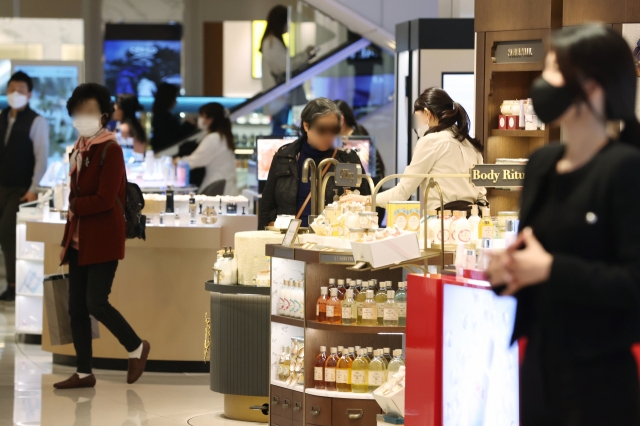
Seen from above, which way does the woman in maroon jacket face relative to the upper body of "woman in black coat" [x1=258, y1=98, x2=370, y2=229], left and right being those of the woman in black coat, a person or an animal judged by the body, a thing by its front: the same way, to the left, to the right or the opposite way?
to the right

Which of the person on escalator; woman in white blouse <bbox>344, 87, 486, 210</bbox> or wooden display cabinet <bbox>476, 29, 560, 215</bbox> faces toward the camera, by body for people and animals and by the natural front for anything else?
the wooden display cabinet

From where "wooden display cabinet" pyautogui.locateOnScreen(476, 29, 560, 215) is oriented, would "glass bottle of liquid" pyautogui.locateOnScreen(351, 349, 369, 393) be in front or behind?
in front

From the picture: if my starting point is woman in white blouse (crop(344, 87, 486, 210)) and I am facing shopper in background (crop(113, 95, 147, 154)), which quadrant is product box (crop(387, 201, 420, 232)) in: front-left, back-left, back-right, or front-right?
back-left

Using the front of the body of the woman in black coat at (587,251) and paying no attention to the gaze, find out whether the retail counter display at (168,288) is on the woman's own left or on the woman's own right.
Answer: on the woman's own right

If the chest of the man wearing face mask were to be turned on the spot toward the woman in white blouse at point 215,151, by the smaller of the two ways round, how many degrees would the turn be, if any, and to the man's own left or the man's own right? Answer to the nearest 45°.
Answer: approximately 135° to the man's own left

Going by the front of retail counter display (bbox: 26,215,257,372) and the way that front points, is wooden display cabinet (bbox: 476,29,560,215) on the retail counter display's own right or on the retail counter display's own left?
on the retail counter display's own left

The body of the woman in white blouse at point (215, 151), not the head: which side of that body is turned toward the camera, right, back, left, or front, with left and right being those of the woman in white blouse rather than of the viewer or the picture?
left

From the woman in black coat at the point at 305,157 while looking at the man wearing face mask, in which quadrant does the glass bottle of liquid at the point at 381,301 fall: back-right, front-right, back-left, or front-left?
back-left

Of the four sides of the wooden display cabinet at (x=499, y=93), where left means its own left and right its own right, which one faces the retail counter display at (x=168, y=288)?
right
